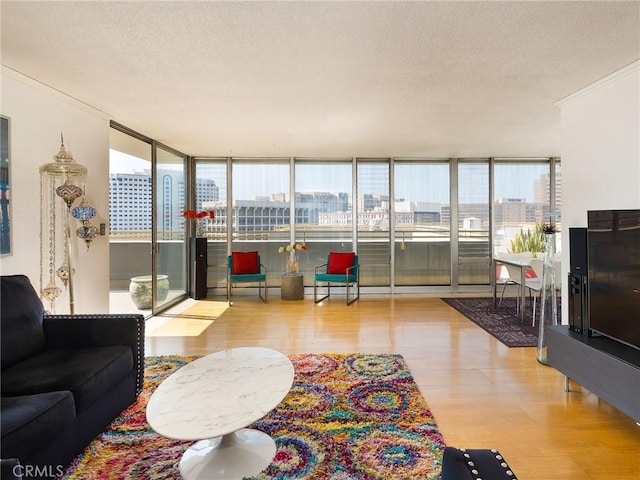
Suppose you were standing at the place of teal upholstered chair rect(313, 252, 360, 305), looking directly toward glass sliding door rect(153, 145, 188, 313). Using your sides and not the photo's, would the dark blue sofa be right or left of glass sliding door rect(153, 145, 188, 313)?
left

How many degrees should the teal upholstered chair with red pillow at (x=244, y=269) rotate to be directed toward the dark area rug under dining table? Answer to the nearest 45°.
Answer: approximately 45° to its left

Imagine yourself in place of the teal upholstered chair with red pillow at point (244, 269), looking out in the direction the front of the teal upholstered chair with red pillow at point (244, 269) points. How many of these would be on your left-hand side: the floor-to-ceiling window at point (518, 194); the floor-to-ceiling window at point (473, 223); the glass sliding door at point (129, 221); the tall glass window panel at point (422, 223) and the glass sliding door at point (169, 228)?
3

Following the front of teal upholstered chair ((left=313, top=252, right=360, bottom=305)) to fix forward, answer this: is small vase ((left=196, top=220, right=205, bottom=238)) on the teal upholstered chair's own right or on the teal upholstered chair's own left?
on the teal upholstered chair's own right

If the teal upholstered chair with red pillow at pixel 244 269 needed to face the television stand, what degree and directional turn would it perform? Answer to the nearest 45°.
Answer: approximately 45° to its left

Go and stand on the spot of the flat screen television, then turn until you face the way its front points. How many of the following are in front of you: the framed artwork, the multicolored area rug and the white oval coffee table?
3

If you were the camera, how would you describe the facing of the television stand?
facing the viewer and to the left of the viewer

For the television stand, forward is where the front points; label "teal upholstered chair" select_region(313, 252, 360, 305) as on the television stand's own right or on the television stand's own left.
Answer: on the television stand's own right

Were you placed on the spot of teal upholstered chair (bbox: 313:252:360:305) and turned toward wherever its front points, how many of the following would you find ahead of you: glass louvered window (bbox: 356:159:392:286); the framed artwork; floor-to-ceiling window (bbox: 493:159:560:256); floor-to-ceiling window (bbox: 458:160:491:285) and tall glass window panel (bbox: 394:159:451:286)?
1

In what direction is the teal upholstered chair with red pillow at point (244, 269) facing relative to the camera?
toward the camera

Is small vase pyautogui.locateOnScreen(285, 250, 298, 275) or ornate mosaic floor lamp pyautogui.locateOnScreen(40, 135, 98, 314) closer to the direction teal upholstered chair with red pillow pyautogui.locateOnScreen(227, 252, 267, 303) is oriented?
the ornate mosaic floor lamp

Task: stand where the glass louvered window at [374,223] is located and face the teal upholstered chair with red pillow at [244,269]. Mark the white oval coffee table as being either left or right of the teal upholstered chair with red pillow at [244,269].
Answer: left

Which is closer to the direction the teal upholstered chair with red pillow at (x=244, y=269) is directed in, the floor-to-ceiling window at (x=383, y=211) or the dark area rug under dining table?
the dark area rug under dining table

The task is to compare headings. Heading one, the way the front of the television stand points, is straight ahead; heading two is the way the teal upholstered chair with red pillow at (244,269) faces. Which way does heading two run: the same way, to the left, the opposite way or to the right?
to the left

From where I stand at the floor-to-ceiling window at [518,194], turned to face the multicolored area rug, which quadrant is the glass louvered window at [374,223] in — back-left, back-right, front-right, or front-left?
front-right

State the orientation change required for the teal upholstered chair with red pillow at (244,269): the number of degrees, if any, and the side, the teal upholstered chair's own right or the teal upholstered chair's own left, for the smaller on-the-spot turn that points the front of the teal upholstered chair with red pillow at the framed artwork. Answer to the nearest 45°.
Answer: approximately 45° to the teal upholstered chair's own right

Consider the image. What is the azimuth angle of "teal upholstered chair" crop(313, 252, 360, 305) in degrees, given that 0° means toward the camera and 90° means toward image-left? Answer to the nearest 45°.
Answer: approximately 45°
